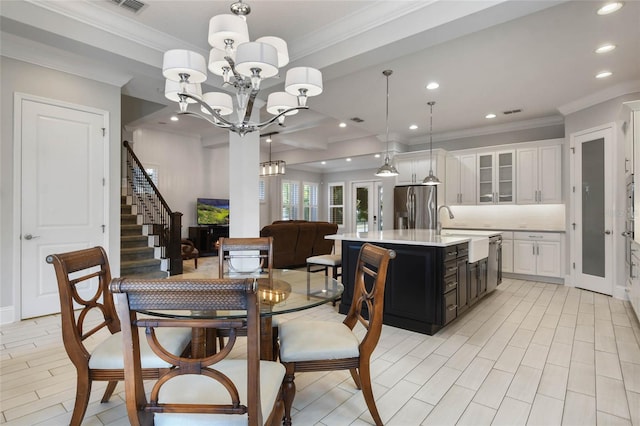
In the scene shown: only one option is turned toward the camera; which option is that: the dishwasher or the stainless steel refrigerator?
the stainless steel refrigerator

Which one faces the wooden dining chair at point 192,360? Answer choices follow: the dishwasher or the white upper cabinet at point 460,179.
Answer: the white upper cabinet

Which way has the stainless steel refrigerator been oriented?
toward the camera

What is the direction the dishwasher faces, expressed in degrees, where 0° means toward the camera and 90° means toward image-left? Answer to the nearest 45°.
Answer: approximately 270°

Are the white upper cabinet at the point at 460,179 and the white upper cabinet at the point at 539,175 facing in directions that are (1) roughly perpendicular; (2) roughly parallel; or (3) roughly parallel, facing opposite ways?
roughly parallel

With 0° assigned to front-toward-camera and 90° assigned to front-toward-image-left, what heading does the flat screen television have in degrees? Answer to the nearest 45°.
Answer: approximately 315°

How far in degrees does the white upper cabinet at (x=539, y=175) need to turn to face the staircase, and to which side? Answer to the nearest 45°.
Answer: approximately 45° to its right

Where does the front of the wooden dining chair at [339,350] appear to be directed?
to the viewer's left

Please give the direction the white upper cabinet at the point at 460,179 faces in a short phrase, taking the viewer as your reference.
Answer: facing the viewer

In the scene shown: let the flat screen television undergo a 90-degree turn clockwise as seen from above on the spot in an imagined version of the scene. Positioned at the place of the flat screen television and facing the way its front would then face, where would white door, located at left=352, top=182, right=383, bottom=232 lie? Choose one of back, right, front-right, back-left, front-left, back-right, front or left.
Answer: back-left

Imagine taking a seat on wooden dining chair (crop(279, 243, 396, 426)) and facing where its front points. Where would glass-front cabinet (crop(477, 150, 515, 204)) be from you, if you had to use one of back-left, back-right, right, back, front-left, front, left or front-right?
back-right

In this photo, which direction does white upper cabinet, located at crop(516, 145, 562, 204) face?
toward the camera

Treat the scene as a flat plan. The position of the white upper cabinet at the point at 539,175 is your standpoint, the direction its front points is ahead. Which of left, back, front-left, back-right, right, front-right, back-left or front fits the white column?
front-right

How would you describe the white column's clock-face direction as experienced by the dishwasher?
The white column is roughly at 5 o'clock from the dishwasher.

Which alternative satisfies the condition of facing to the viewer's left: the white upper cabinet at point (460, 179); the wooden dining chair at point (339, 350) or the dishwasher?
the wooden dining chair

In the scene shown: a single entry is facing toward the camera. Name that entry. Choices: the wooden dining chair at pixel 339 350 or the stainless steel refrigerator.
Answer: the stainless steel refrigerator
